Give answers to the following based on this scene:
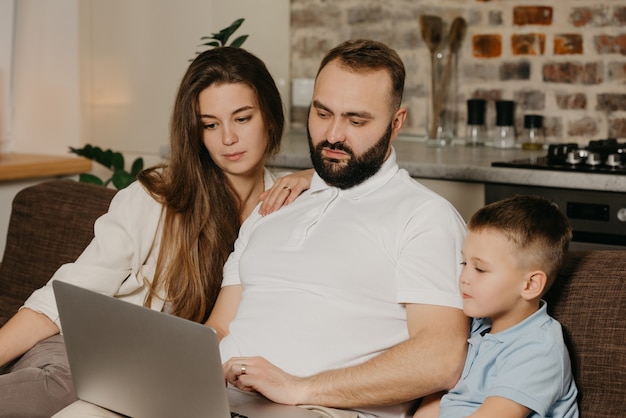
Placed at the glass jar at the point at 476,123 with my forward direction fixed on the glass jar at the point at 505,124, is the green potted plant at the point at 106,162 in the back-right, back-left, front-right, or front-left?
back-right

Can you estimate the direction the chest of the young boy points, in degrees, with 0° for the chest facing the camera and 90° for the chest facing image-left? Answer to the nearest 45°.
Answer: approximately 45°

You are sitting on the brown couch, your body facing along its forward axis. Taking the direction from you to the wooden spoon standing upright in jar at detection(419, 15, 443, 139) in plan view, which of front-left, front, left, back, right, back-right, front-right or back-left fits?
back

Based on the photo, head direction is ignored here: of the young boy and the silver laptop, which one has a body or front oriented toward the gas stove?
the silver laptop

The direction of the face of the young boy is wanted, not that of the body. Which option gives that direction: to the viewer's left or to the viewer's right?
to the viewer's left

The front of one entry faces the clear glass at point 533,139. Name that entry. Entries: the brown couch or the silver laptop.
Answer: the silver laptop

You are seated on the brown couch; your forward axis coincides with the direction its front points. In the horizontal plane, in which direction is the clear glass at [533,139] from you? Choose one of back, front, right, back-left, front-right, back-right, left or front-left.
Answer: back

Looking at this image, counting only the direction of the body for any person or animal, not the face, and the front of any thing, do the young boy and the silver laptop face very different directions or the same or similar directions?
very different directions

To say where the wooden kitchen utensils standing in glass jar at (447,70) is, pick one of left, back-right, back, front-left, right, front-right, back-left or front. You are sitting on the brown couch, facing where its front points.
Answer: back

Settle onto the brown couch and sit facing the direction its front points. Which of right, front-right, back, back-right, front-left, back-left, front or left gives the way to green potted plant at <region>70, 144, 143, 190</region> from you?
back-right

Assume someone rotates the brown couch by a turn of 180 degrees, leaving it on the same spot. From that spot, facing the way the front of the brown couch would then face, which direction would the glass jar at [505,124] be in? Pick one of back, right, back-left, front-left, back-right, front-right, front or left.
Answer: front

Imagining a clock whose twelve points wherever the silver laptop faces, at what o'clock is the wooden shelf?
The wooden shelf is roughly at 10 o'clock from the silver laptop.

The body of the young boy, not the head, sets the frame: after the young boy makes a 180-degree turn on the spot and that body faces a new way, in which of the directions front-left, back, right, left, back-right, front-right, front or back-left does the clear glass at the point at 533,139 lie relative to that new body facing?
front-left

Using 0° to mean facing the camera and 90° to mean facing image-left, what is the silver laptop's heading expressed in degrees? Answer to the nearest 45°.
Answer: approximately 225°

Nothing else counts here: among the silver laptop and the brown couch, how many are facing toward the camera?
1

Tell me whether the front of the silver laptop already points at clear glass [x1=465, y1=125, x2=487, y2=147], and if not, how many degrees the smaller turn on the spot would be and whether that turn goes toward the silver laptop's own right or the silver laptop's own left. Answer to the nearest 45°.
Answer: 0° — it already faces it

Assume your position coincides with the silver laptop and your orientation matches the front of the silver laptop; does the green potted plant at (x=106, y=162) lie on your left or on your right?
on your left
